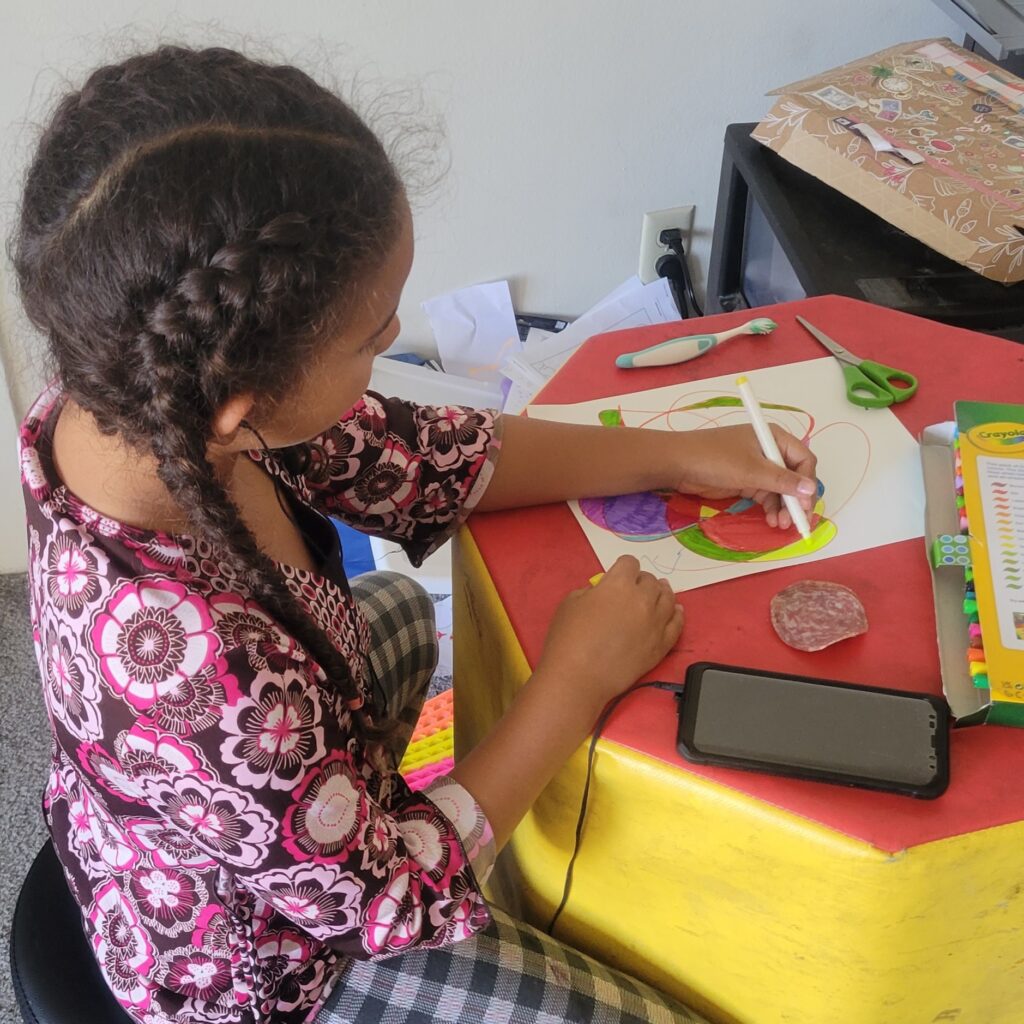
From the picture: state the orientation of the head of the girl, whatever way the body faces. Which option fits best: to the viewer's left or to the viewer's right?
to the viewer's right

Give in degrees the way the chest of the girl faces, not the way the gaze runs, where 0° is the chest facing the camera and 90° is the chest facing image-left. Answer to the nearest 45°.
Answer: approximately 270°

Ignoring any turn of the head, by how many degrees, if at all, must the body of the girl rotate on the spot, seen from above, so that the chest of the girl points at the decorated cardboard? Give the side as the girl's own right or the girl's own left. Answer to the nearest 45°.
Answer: approximately 45° to the girl's own left
